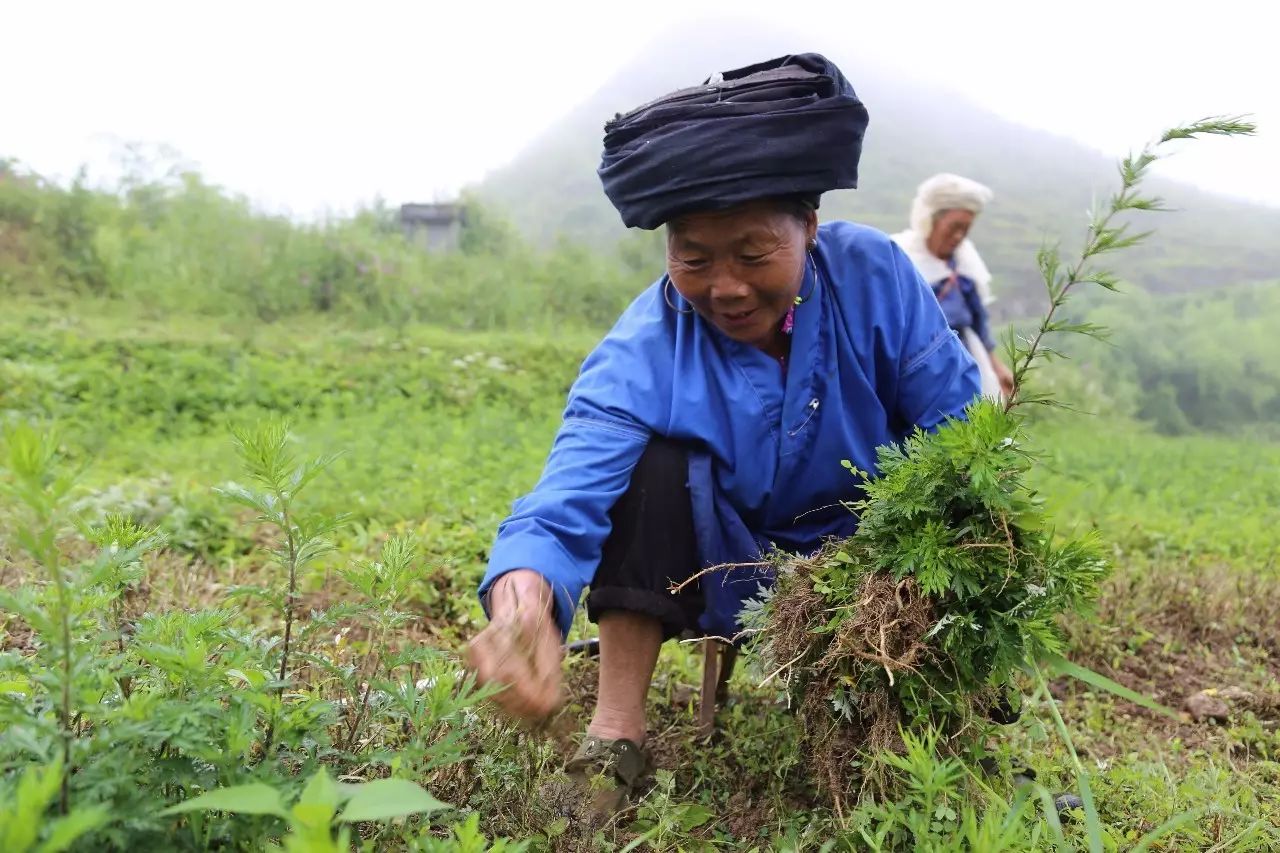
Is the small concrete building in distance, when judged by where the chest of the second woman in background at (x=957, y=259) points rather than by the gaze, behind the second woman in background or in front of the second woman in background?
behind

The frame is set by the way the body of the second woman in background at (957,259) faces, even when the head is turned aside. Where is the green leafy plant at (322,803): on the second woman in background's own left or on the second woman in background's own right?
on the second woman in background's own right

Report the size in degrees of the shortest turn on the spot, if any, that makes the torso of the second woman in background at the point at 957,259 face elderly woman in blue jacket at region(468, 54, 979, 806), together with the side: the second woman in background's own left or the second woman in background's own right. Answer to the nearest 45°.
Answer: approximately 45° to the second woman in background's own right

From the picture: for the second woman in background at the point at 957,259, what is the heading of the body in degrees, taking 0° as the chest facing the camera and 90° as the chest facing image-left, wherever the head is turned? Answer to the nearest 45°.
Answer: approximately 315°

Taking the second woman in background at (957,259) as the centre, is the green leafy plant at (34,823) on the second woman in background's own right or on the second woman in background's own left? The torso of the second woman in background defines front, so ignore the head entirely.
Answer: on the second woman in background's own right

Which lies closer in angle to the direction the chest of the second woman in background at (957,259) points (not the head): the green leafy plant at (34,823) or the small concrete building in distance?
the green leafy plant

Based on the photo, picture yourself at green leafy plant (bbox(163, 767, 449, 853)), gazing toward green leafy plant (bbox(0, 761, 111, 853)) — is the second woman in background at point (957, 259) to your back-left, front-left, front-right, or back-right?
back-right
